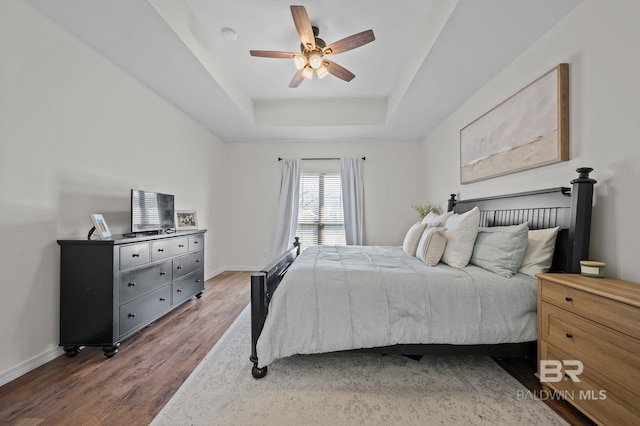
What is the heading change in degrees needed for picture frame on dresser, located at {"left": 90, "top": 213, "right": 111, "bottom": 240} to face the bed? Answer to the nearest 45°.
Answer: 0° — it already faces it

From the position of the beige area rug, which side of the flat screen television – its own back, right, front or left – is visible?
front

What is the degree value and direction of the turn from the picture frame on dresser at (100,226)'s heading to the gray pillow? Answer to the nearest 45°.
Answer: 0° — it already faces it

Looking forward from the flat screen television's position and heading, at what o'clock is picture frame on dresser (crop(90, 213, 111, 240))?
The picture frame on dresser is roughly at 3 o'clock from the flat screen television.

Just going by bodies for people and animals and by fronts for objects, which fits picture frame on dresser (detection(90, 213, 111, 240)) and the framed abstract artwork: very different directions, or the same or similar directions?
very different directions

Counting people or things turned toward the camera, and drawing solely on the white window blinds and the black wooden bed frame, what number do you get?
1

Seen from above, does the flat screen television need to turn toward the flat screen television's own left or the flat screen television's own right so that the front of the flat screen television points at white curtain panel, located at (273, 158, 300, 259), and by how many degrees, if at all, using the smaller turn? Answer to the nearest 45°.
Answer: approximately 90° to the flat screen television's own left

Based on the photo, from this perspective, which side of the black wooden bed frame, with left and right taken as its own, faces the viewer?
left

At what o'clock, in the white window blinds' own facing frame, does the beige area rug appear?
The beige area rug is roughly at 12 o'clock from the white window blinds.

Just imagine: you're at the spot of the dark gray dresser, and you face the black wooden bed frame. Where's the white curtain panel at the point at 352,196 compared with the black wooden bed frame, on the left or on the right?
left

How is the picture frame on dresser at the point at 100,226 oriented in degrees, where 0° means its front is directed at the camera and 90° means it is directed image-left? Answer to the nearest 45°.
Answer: approximately 315°

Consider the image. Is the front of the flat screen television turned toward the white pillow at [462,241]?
yes

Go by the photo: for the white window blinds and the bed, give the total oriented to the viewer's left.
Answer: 1
